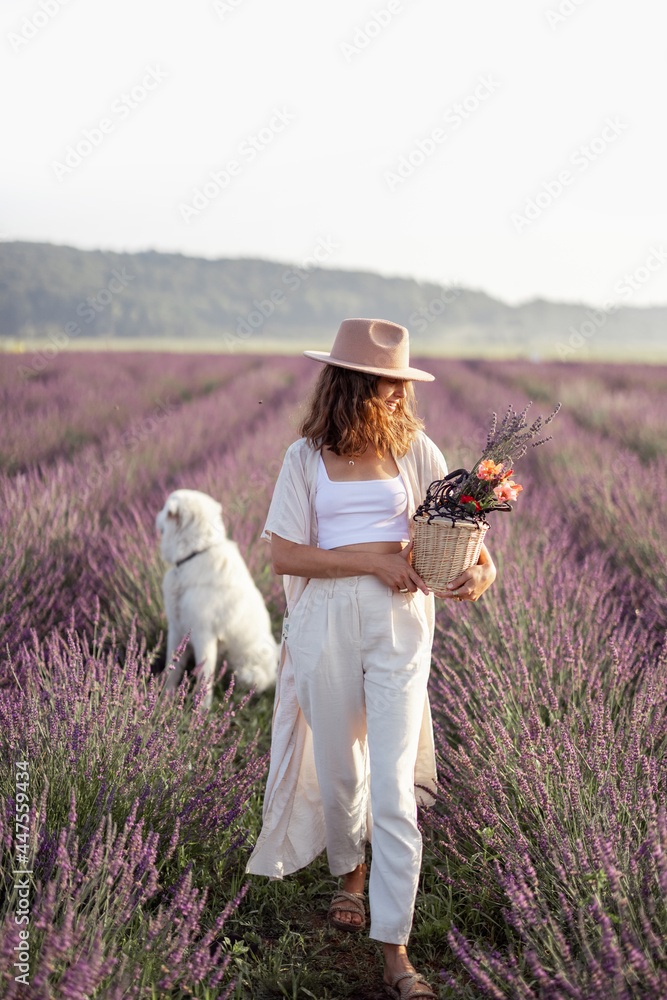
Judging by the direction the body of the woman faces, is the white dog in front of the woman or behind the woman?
behind

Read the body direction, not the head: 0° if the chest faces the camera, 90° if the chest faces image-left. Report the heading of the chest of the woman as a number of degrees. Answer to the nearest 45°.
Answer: approximately 0°
